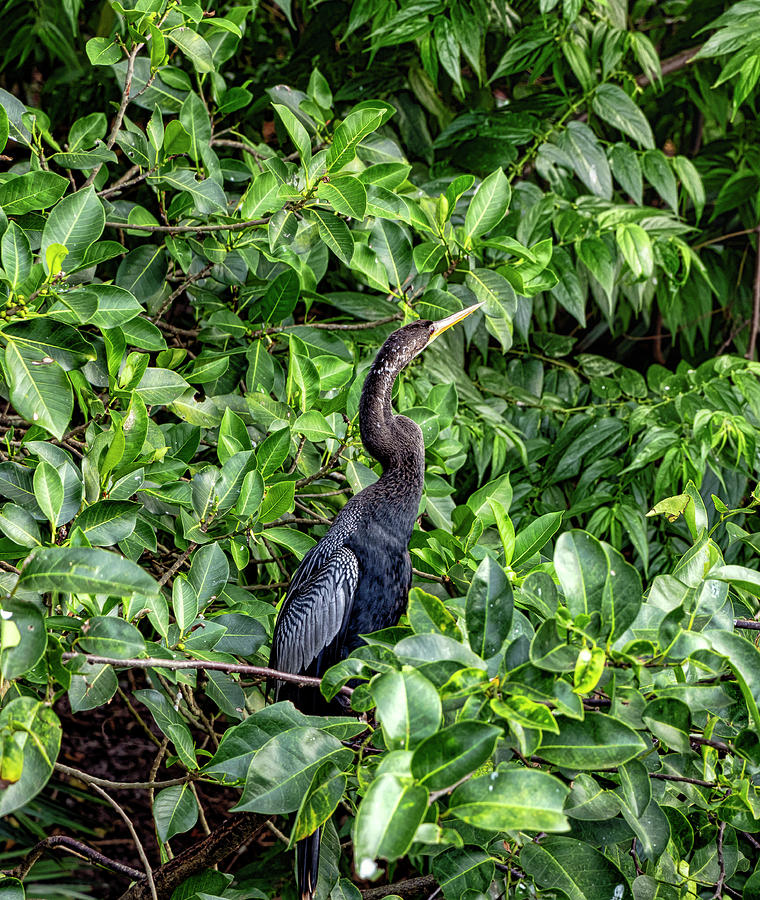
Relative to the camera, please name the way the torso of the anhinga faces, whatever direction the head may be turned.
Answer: to the viewer's right

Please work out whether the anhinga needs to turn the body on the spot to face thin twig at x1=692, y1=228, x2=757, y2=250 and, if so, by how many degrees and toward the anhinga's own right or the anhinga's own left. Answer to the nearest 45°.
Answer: approximately 45° to the anhinga's own left
